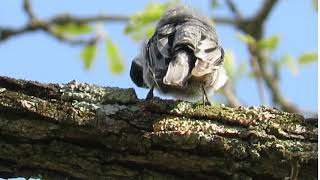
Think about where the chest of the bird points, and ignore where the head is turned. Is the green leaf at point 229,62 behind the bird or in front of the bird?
in front

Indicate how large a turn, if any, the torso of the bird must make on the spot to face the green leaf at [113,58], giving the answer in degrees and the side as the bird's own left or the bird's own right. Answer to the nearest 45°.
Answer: approximately 45° to the bird's own left

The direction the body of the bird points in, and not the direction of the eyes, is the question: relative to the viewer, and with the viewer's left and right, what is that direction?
facing away from the viewer
